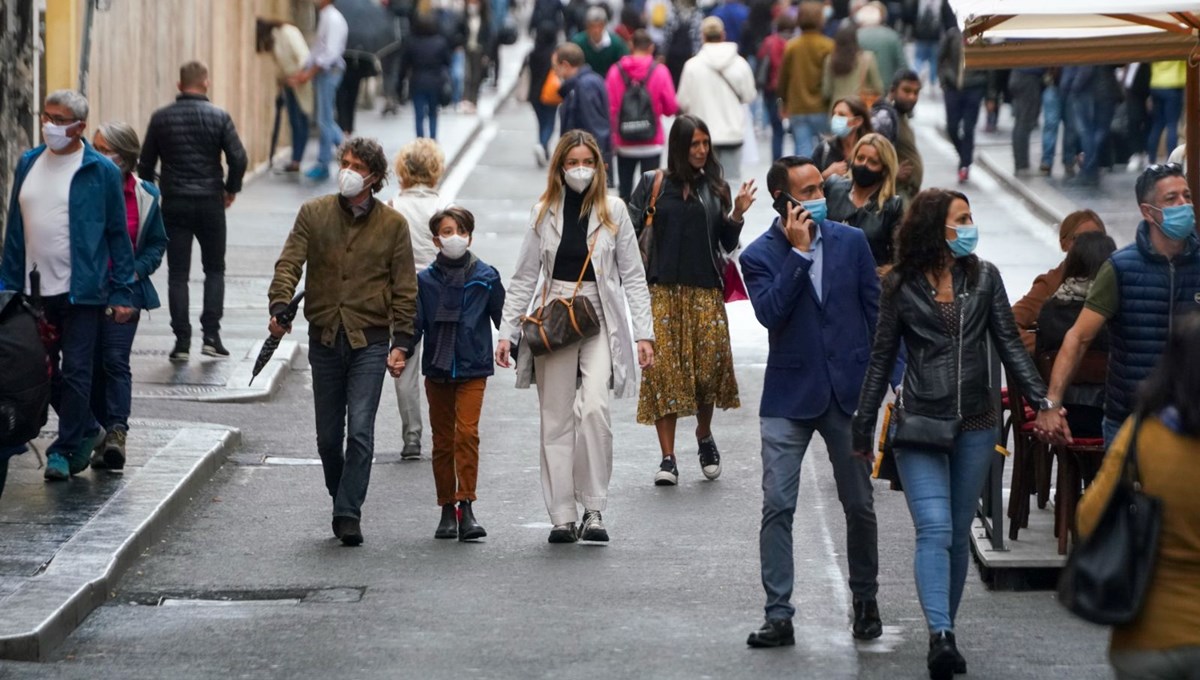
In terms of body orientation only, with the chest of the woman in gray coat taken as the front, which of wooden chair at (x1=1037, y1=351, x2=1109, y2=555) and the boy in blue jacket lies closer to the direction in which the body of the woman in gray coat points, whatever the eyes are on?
the wooden chair

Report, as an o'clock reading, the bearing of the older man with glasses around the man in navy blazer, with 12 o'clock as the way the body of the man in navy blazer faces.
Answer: The older man with glasses is roughly at 4 o'clock from the man in navy blazer.

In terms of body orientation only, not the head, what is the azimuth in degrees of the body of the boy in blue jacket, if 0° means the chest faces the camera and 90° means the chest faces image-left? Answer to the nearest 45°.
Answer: approximately 0°

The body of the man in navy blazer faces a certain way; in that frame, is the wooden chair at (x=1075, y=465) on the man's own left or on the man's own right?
on the man's own left

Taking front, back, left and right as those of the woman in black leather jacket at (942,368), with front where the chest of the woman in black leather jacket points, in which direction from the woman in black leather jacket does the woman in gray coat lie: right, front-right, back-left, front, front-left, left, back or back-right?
back-right
